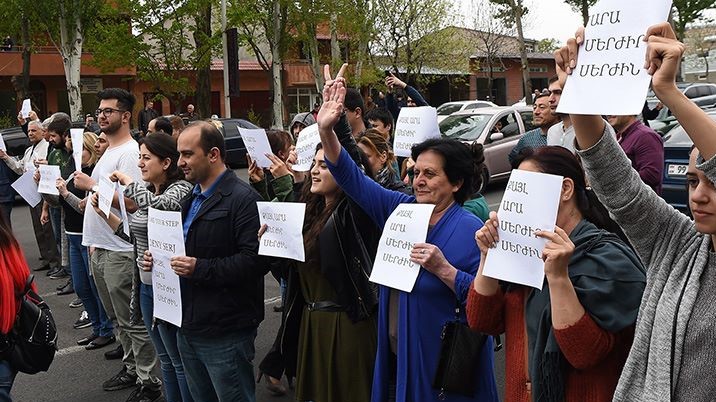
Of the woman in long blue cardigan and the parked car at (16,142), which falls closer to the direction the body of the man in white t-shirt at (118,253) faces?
the woman in long blue cardigan

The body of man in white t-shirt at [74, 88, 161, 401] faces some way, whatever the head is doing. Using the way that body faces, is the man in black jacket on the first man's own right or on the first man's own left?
on the first man's own left

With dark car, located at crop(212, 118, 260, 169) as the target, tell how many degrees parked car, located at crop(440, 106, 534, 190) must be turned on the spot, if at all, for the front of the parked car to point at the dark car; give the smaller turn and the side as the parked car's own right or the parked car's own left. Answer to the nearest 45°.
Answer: approximately 90° to the parked car's own right

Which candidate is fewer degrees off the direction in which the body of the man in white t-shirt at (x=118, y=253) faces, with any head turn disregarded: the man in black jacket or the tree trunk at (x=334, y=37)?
the man in black jacket

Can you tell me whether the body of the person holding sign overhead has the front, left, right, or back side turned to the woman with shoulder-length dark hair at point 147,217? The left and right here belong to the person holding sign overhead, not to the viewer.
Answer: right

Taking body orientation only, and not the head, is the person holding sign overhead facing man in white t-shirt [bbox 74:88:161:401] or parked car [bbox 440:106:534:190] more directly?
the man in white t-shirt

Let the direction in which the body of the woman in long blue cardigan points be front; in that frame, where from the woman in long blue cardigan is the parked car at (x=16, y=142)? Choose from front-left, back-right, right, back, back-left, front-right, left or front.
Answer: right

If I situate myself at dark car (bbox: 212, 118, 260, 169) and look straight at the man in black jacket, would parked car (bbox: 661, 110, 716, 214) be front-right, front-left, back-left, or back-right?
front-left

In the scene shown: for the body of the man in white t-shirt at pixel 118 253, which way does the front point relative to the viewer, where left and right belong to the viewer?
facing the viewer and to the left of the viewer

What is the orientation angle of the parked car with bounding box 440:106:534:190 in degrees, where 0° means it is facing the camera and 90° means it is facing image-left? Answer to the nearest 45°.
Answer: approximately 45°

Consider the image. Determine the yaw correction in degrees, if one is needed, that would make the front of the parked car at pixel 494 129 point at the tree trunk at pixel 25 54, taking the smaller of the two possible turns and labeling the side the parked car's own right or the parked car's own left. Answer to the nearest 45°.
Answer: approximately 90° to the parked car's own right

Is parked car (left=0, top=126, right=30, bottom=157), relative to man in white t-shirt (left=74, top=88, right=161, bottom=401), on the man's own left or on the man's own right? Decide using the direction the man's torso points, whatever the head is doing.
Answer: on the man's own right

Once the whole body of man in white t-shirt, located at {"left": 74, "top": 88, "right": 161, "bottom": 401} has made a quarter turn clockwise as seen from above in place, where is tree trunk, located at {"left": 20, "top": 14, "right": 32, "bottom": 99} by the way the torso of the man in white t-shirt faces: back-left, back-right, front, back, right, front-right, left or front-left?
front-right

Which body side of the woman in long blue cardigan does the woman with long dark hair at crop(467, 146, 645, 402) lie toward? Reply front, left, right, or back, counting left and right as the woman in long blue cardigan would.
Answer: left
